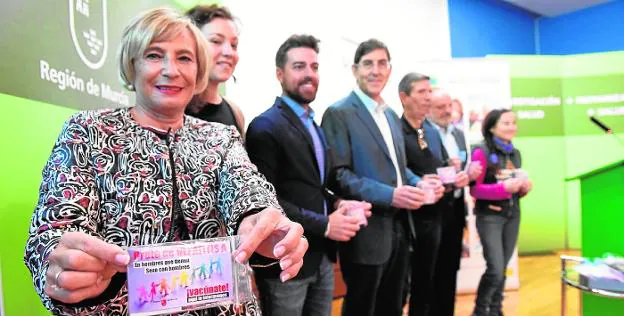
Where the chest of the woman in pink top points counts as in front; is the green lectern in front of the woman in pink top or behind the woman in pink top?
in front

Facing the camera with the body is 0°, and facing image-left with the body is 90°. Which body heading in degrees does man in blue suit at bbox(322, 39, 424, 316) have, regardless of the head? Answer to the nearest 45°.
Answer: approximately 315°

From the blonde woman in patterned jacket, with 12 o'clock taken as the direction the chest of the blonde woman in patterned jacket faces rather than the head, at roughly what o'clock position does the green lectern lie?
The green lectern is roughly at 8 o'clock from the blonde woman in patterned jacket.

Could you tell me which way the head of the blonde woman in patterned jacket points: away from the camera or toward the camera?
toward the camera

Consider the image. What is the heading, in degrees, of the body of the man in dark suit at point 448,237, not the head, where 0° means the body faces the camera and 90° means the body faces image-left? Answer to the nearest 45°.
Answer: approximately 315°

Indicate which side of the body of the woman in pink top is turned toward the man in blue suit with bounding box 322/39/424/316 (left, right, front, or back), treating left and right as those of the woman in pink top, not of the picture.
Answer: right

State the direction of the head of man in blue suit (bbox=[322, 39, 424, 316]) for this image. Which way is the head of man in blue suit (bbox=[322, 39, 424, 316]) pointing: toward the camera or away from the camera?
toward the camera

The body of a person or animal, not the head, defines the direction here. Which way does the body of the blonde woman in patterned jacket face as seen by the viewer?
toward the camera

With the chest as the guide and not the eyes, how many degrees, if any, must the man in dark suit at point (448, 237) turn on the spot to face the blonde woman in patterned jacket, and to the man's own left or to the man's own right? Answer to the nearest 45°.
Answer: approximately 45° to the man's own right

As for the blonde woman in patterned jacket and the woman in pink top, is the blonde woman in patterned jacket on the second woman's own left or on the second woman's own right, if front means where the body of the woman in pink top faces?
on the second woman's own right
